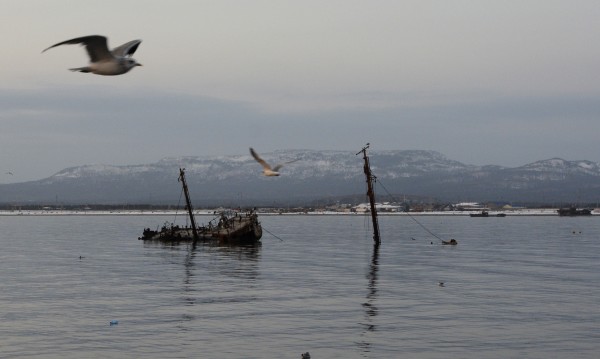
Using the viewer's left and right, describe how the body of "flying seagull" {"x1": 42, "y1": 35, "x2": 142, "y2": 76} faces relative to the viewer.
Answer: facing to the right of the viewer
